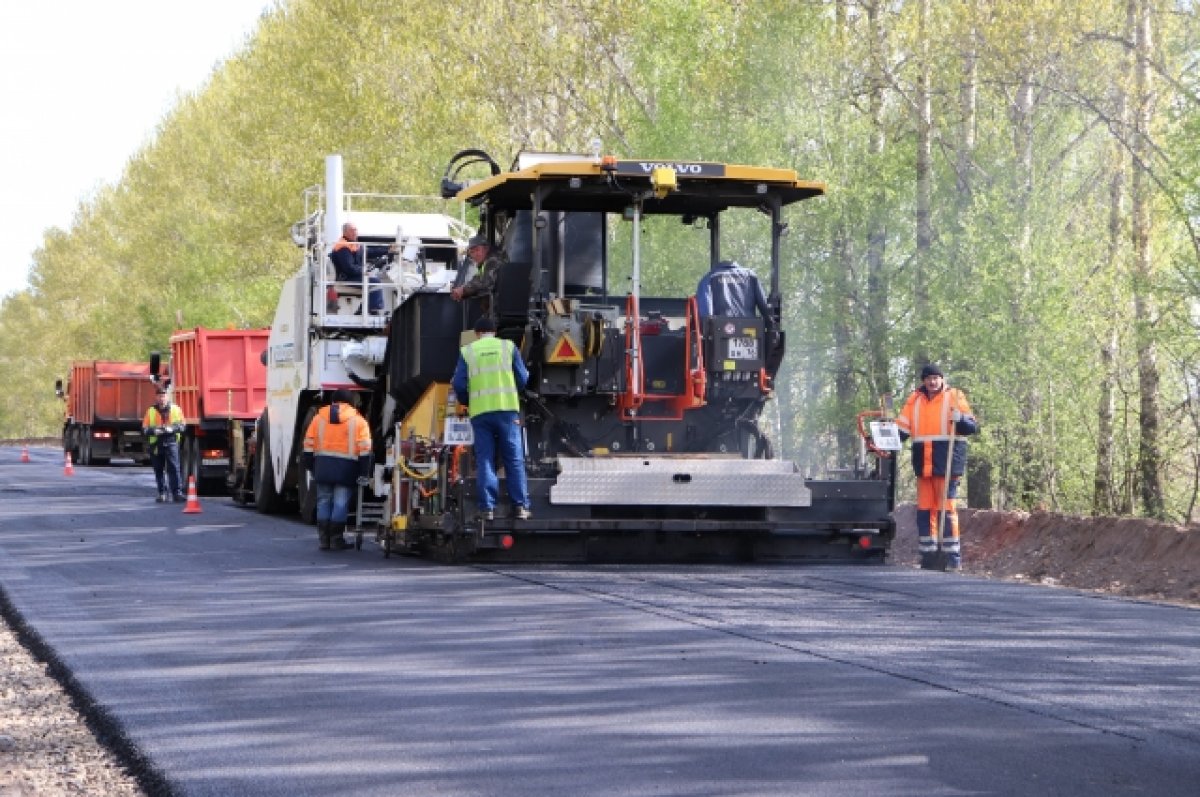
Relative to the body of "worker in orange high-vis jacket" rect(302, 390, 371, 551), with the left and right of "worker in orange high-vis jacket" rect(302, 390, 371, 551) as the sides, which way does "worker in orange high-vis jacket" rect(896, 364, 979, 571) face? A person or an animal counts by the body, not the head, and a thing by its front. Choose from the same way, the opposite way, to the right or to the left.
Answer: the opposite way

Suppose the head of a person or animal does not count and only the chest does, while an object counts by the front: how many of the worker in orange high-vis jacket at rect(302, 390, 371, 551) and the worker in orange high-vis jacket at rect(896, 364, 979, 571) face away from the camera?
1

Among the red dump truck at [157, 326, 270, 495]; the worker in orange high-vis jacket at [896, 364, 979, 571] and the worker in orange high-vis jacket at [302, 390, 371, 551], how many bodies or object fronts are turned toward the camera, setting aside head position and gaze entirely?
1

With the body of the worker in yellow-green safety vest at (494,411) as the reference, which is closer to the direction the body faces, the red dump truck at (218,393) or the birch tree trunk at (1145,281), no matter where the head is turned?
the red dump truck

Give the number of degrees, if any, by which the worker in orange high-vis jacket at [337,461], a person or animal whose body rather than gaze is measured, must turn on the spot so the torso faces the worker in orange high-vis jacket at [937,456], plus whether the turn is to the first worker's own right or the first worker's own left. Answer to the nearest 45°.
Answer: approximately 90° to the first worker's own right

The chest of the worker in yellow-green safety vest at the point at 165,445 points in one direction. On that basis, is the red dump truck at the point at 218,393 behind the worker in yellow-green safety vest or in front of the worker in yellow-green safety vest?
behind

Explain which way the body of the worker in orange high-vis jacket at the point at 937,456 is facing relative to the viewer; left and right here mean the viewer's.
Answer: facing the viewer

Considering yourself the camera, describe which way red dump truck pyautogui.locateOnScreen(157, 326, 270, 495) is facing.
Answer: facing away from the viewer and to the left of the viewer

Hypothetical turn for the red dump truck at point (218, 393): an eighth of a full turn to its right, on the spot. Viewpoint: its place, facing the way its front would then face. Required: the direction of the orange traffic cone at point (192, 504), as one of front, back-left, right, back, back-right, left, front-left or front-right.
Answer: back

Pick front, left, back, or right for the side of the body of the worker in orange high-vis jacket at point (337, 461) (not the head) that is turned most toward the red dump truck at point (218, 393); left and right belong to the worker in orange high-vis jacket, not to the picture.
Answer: front

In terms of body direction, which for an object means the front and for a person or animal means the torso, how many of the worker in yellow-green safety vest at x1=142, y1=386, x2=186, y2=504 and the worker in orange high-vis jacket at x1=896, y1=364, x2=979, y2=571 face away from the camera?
0

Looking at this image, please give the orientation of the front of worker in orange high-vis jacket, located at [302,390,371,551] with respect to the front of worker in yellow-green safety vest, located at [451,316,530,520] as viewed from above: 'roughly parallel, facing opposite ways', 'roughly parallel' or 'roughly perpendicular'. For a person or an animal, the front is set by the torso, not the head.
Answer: roughly parallel

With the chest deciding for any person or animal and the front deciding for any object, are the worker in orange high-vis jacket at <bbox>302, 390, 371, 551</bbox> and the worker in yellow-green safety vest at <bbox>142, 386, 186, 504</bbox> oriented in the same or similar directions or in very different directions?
very different directions

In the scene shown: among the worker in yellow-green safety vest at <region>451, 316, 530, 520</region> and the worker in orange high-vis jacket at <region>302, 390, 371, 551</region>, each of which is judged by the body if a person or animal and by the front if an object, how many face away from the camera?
2

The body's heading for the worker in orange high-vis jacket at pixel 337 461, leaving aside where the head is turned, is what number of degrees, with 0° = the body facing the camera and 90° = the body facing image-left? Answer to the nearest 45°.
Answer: approximately 180°
